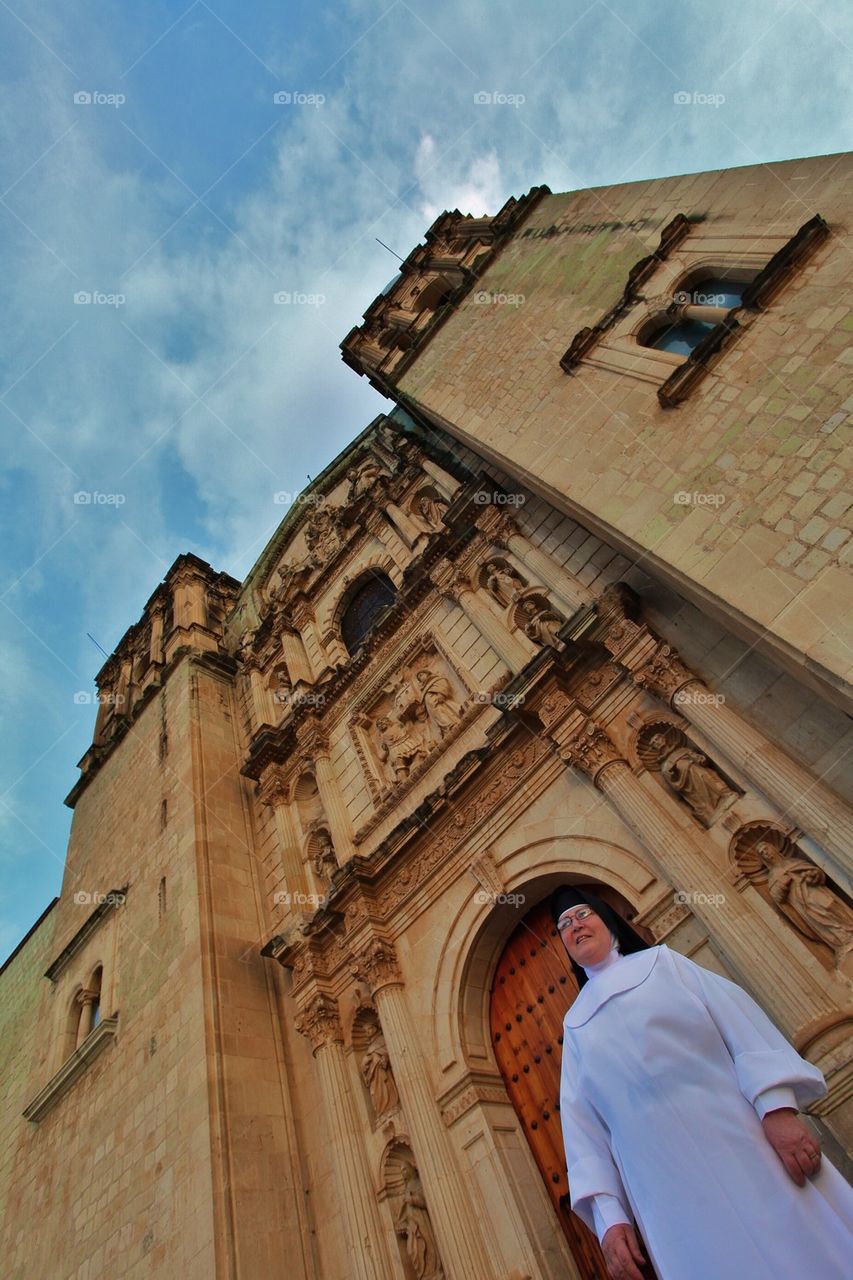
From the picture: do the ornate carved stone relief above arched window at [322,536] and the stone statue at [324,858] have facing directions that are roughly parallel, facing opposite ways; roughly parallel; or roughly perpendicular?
roughly parallel

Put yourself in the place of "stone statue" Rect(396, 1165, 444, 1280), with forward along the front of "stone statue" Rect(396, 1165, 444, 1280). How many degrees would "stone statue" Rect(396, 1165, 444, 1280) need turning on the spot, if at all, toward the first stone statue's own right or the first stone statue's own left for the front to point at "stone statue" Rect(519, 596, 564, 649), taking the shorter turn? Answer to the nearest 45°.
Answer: approximately 90° to the first stone statue's own left

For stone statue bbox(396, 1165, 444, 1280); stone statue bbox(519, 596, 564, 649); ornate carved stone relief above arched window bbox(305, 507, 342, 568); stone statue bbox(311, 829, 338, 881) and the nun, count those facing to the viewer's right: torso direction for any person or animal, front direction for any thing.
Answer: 0

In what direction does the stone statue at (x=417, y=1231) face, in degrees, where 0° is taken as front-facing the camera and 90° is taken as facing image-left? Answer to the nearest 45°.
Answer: approximately 45°

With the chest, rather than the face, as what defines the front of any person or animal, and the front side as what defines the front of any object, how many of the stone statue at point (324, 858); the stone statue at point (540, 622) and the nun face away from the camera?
0

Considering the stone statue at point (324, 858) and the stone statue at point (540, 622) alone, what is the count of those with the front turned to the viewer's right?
0

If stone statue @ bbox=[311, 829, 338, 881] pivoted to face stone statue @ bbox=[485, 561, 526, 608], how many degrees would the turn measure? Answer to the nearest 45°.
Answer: approximately 90° to its left

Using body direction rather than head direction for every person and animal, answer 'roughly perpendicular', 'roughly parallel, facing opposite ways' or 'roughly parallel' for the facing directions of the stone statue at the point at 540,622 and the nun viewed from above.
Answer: roughly parallel

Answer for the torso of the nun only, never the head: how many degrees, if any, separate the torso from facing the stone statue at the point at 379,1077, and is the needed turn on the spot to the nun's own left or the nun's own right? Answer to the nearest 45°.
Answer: approximately 90° to the nun's own right

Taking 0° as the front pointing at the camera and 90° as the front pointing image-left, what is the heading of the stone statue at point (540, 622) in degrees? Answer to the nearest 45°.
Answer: approximately 45°

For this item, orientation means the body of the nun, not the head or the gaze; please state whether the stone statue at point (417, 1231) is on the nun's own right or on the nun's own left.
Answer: on the nun's own right

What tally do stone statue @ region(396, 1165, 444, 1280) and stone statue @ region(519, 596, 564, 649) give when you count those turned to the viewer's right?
0

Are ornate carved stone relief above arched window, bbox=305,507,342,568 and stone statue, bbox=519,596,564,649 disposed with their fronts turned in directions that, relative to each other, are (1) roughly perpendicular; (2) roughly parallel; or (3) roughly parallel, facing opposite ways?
roughly parallel

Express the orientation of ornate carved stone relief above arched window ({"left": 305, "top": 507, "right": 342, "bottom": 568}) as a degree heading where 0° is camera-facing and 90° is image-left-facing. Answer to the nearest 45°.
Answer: approximately 45°
